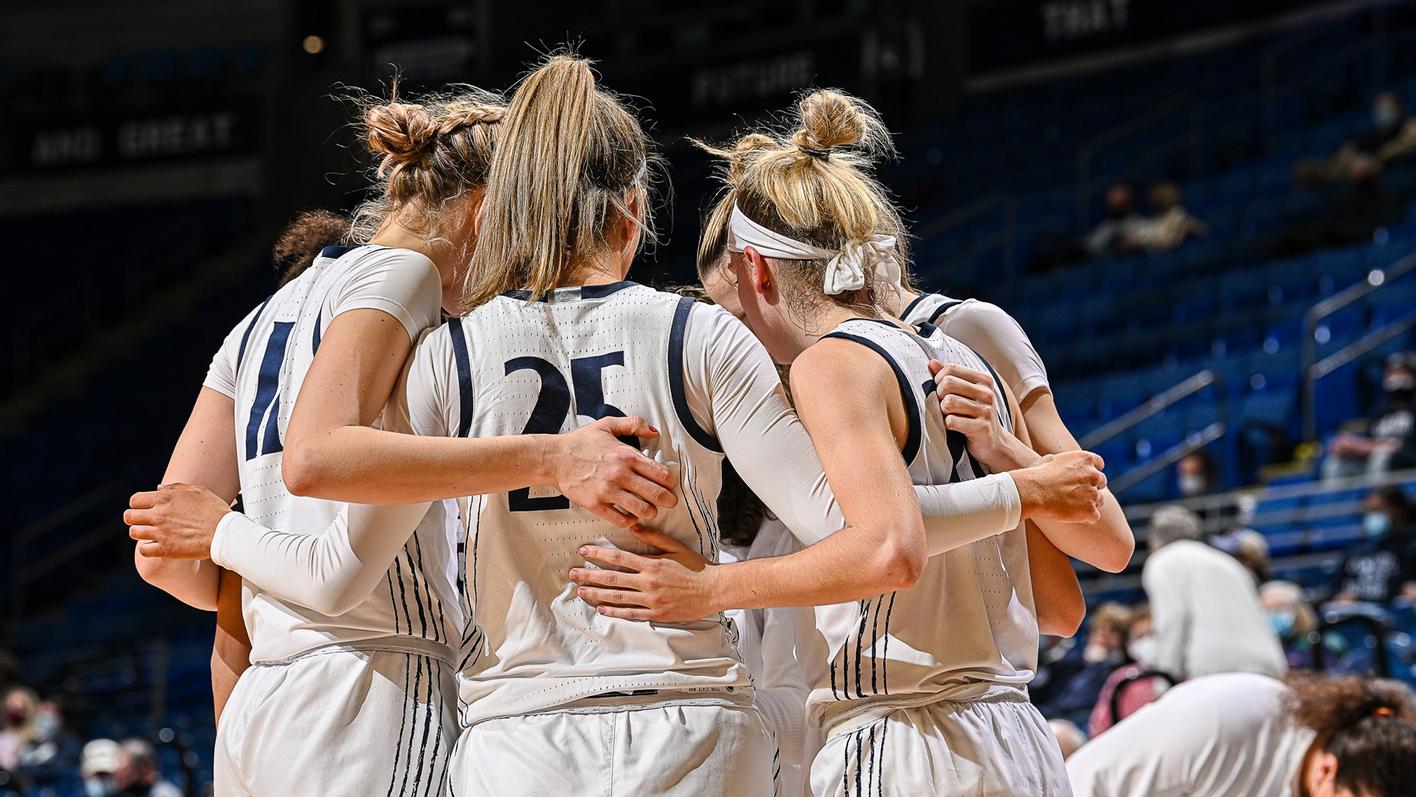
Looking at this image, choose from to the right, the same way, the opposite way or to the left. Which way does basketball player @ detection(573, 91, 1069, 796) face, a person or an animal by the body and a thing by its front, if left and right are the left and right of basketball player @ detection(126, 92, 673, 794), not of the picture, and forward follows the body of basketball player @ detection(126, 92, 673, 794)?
to the left

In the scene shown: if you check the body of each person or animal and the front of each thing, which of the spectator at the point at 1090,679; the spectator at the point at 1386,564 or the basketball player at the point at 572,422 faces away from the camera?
the basketball player

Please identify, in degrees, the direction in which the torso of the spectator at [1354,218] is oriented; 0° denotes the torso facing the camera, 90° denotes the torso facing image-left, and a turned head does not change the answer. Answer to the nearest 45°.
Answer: approximately 45°

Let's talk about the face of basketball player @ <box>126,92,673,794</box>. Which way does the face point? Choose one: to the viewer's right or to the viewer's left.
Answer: to the viewer's right

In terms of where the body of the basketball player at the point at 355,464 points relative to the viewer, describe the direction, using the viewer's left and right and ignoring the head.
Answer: facing away from the viewer and to the right of the viewer

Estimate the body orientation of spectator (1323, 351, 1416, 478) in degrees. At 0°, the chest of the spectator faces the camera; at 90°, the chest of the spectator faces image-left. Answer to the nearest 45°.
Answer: approximately 45°

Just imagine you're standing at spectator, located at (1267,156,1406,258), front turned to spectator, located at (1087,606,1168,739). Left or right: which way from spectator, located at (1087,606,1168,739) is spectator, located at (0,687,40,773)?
right

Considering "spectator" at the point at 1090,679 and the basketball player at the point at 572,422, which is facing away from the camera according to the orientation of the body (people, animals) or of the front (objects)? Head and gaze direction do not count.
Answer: the basketball player

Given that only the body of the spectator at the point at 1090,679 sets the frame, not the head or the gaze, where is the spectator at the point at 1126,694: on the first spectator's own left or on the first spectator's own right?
on the first spectator's own left
